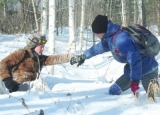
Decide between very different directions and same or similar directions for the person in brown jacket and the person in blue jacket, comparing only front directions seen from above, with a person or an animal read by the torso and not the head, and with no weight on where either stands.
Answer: very different directions

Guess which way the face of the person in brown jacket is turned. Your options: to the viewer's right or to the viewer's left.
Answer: to the viewer's right

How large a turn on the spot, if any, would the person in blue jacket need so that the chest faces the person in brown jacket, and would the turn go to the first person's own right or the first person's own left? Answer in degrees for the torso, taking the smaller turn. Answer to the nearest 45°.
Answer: approximately 45° to the first person's own right

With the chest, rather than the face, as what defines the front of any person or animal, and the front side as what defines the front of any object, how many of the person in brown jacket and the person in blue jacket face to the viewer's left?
1

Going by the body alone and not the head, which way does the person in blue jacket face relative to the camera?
to the viewer's left

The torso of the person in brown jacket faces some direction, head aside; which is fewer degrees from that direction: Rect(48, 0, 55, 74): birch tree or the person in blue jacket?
the person in blue jacket

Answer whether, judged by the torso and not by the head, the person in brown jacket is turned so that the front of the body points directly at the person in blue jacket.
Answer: yes

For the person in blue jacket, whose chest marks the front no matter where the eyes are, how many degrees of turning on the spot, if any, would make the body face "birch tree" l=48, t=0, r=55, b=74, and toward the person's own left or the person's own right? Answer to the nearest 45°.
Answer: approximately 90° to the person's own right
